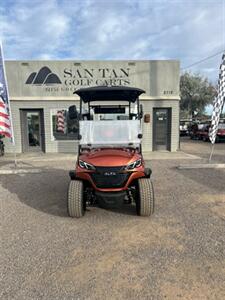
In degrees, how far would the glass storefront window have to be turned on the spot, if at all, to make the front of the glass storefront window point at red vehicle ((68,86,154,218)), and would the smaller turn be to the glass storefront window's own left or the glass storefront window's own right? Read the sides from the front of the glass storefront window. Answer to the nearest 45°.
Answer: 0° — it already faces it

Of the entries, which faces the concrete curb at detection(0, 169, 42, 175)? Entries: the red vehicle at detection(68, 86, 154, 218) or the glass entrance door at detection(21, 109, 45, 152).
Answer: the glass entrance door

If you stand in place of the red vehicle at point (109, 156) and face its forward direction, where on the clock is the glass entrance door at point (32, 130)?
The glass entrance door is roughly at 5 o'clock from the red vehicle.

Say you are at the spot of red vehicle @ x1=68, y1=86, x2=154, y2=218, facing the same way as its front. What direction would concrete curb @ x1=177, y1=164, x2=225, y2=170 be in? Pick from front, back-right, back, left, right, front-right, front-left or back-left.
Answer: back-left

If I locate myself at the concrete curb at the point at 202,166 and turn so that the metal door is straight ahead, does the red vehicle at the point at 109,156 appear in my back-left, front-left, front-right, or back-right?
back-left

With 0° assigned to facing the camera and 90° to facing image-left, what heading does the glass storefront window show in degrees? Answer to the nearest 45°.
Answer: approximately 0°
